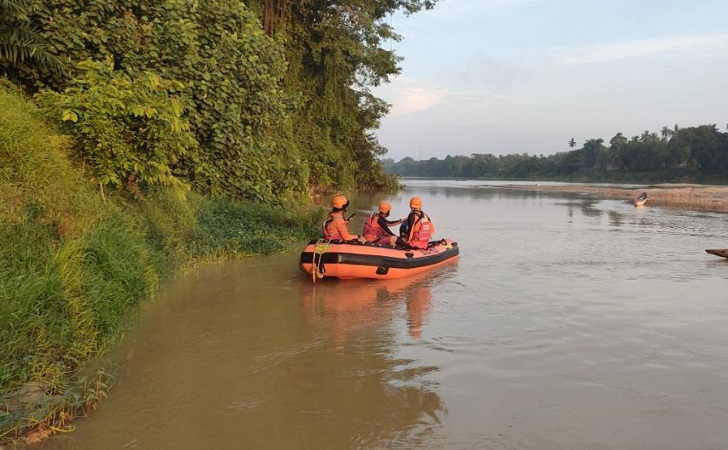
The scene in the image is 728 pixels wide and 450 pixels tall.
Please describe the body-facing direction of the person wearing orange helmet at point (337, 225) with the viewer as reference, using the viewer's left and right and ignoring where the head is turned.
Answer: facing away from the viewer and to the right of the viewer

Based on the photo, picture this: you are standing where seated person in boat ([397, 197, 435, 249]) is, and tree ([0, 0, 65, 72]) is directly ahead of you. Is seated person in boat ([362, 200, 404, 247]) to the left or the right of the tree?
right

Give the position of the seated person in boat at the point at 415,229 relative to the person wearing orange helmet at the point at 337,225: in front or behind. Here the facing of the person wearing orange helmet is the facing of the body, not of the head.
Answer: in front

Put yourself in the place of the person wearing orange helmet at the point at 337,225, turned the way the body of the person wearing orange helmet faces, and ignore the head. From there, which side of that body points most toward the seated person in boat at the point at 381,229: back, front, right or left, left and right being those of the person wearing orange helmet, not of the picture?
front

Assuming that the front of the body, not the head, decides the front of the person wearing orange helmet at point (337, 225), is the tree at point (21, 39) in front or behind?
behind

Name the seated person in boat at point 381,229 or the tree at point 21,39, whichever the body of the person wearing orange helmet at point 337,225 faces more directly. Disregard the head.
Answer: the seated person in boat
